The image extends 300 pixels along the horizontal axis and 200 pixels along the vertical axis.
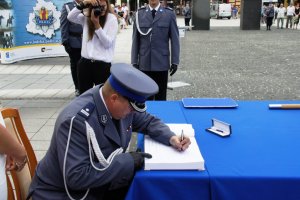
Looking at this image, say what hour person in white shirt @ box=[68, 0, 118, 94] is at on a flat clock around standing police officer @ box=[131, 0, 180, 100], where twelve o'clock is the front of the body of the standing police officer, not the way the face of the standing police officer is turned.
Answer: The person in white shirt is roughly at 2 o'clock from the standing police officer.

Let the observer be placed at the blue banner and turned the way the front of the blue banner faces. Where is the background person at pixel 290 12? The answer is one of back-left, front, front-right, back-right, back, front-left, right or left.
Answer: back-left

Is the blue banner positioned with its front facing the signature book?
yes

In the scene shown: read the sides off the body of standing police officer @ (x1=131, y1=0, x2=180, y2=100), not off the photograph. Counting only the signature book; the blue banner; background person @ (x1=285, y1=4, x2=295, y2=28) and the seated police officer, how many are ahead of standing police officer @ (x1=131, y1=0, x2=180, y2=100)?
2

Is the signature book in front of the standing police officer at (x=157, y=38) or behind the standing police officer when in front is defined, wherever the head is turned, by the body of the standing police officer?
in front

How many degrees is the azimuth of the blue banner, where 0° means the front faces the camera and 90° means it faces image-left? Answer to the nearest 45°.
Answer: approximately 0°

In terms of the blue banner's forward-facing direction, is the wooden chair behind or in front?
in front
